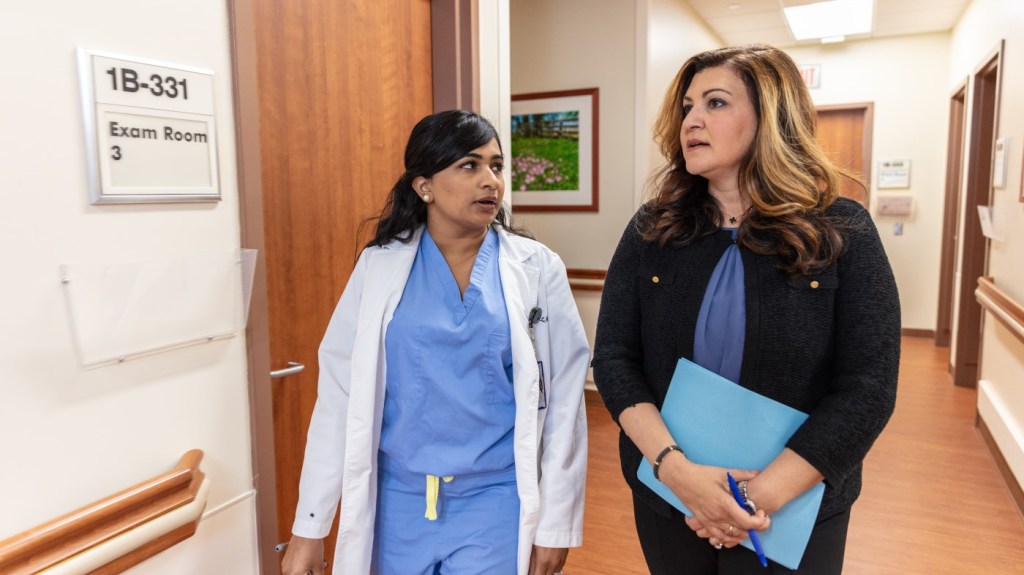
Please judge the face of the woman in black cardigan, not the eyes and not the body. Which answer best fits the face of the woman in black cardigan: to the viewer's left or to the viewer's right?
to the viewer's left

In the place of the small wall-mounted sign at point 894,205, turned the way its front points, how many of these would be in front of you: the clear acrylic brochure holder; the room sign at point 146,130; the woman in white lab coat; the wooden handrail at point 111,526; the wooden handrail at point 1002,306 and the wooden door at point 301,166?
6

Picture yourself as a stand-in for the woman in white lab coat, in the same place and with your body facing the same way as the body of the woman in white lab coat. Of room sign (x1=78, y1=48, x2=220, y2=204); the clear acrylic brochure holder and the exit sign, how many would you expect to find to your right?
2

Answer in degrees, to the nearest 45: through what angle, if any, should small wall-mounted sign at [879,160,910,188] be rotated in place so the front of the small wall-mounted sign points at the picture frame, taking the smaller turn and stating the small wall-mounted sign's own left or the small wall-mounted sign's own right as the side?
approximately 45° to the small wall-mounted sign's own right

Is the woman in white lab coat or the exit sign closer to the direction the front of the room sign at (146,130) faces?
the woman in white lab coat

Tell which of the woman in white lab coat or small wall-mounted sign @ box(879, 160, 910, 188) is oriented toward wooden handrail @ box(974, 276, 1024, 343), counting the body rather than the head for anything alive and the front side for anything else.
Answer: the small wall-mounted sign

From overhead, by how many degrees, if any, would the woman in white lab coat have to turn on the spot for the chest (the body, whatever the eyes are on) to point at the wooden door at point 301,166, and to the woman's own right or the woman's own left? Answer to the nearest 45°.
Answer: approximately 135° to the woman's own right

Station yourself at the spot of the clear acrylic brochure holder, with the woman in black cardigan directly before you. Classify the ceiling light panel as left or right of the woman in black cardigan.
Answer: left

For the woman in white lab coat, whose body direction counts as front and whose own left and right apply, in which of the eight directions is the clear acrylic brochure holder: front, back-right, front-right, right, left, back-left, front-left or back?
right

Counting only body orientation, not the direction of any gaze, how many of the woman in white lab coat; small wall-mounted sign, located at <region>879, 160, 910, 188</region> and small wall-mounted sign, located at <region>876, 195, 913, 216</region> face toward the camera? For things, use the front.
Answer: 3

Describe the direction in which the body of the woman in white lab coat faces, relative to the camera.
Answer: toward the camera

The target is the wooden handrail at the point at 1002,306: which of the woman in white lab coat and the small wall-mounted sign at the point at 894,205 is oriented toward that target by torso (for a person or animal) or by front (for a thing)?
the small wall-mounted sign

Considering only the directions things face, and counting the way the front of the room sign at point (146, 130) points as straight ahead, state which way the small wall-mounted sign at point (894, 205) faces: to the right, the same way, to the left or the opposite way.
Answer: to the right

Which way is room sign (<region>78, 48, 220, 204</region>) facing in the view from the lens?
facing the viewer and to the right of the viewer

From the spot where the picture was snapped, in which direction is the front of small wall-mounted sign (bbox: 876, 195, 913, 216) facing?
facing the viewer

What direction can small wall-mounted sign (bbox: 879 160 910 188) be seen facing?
toward the camera

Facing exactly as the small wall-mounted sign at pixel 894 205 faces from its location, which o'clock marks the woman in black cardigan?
The woman in black cardigan is roughly at 12 o'clock from the small wall-mounted sign.

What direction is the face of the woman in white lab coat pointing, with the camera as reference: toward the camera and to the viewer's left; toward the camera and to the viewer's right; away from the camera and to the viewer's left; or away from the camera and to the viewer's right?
toward the camera and to the viewer's right

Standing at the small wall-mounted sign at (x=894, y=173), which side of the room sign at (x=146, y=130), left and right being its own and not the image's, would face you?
left
